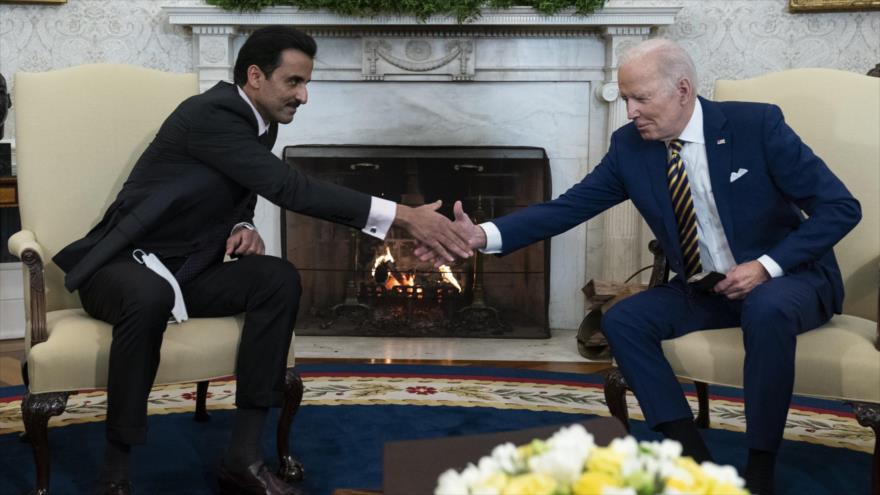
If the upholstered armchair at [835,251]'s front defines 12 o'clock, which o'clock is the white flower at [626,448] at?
The white flower is roughly at 11 o'clock from the upholstered armchair.

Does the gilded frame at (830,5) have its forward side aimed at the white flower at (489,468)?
yes

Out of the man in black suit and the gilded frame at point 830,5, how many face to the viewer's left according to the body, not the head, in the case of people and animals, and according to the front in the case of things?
0

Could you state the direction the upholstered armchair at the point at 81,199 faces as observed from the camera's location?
facing the viewer and to the right of the viewer

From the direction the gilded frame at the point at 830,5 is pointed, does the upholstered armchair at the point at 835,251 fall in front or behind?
in front

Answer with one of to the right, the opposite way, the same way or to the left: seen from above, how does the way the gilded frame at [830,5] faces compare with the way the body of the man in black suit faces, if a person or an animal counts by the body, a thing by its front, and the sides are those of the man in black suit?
to the right

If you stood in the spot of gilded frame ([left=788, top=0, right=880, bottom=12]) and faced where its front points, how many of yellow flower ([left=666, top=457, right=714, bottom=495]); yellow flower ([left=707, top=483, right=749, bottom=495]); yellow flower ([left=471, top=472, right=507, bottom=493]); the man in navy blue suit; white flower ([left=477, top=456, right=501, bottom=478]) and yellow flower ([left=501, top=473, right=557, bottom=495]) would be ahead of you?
6

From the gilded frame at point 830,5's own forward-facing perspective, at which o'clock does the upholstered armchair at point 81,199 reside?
The upholstered armchair is roughly at 1 o'clock from the gilded frame.

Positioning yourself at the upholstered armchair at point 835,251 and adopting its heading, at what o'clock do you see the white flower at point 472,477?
The white flower is roughly at 11 o'clock from the upholstered armchair.

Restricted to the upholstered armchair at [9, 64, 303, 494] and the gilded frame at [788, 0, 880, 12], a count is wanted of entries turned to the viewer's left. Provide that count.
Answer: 0

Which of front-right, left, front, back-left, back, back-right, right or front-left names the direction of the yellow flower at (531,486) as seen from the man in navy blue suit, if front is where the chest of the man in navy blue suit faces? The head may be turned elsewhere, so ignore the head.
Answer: front-left

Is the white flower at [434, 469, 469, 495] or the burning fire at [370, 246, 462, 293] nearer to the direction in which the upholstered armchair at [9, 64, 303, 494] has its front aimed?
the white flower

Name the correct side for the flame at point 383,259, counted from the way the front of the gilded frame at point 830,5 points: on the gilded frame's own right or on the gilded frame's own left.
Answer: on the gilded frame's own right

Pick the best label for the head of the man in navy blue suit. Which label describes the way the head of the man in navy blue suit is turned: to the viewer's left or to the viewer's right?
to the viewer's left

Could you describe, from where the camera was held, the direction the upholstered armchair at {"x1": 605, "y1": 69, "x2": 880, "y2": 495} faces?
facing the viewer and to the left of the viewer

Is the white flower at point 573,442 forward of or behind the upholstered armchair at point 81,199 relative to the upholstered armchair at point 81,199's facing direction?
forward
